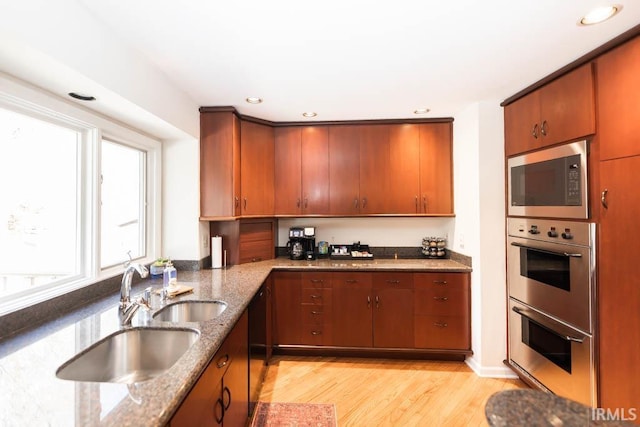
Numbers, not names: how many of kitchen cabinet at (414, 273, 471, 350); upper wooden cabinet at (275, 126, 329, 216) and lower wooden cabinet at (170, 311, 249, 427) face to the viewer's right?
1

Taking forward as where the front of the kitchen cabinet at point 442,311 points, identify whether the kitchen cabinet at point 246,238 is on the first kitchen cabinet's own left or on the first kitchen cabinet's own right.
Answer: on the first kitchen cabinet's own right

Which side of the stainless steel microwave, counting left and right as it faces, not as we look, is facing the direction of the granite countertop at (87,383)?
front

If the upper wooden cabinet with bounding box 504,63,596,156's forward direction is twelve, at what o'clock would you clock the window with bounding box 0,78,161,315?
The window is roughly at 12 o'clock from the upper wooden cabinet.

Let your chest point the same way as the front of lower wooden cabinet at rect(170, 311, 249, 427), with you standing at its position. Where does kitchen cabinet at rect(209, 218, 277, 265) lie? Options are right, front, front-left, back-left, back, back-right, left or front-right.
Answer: left

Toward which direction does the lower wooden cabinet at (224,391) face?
to the viewer's right

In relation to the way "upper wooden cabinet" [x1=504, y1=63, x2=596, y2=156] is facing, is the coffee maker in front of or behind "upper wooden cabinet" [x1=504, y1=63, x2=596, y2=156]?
in front

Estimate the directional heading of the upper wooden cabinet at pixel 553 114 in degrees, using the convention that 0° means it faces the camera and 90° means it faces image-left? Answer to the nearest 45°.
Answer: approximately 45°

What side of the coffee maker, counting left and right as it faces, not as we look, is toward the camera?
front

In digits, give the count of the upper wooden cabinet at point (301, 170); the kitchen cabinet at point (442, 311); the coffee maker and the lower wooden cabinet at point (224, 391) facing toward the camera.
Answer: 3

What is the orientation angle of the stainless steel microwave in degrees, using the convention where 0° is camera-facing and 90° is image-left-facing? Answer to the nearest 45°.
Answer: approximately 45°

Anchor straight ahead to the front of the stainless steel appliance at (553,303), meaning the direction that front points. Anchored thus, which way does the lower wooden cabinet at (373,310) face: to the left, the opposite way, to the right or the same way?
to the left

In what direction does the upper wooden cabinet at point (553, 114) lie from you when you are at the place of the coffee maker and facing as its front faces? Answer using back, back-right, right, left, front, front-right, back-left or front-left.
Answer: front-left

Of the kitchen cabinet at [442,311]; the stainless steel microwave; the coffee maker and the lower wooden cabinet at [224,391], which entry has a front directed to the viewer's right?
the lower wooden cabinet

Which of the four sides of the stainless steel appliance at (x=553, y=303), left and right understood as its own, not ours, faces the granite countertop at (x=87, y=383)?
front

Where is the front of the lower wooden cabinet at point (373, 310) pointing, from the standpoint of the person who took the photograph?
facing the viewer
